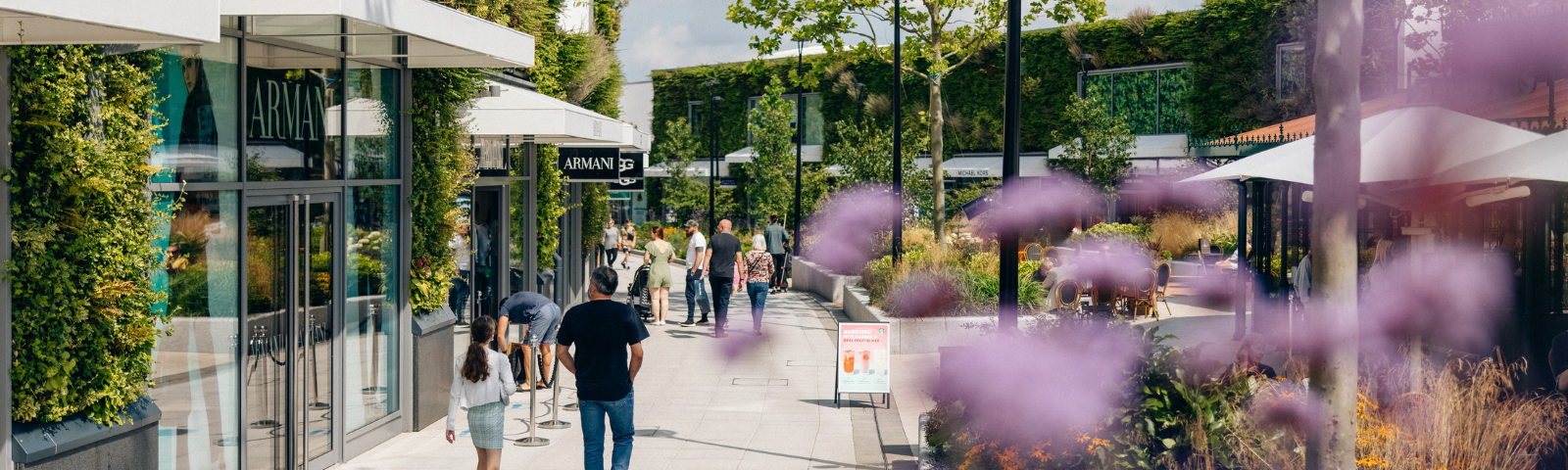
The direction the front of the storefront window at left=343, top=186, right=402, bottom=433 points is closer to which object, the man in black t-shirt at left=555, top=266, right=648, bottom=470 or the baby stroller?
the man in black t-shirt

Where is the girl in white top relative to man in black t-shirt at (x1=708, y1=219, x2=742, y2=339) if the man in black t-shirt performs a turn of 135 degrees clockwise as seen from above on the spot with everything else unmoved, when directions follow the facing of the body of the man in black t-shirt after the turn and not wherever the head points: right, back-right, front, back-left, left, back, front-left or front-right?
front-right

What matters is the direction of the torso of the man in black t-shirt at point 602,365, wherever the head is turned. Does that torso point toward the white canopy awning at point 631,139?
yes

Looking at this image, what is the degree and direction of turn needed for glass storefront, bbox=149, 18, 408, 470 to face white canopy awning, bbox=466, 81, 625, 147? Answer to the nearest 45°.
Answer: approximately 90° to its left

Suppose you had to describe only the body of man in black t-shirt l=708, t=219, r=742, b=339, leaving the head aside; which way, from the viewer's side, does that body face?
away from the camera

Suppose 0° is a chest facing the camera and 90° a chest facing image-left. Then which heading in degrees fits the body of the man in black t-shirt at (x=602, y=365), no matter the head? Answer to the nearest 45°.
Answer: approximately 180°

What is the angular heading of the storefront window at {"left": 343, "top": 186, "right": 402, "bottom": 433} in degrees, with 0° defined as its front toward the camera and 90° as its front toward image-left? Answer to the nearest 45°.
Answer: approximately 315°

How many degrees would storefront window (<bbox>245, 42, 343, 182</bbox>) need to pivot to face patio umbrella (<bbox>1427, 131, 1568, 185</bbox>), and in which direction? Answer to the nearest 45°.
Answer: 0° — it already faces it

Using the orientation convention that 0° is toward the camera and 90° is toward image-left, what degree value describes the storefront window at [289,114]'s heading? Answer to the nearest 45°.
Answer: approximately 315°

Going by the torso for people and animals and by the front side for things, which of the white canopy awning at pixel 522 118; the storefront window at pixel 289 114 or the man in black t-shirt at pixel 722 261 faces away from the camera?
the man in black t-shirt

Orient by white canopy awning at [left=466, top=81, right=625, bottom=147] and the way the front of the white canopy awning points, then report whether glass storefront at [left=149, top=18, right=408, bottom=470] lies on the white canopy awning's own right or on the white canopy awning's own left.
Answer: on the white canopy awning's own right
